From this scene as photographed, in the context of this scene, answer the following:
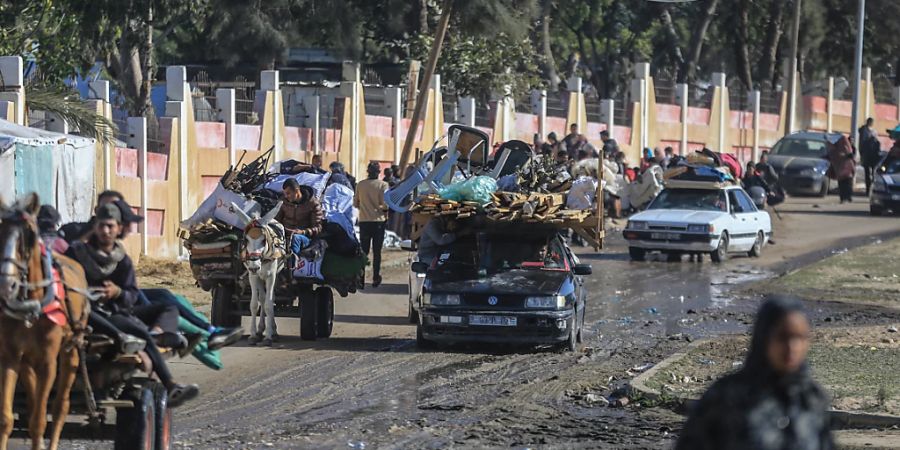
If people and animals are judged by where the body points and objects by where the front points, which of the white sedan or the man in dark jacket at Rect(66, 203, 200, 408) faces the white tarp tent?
the white sedan

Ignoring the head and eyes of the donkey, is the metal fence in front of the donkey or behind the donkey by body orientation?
behind

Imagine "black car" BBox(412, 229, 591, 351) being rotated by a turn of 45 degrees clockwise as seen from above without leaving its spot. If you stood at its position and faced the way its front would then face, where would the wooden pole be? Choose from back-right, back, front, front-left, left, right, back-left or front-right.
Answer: back-right

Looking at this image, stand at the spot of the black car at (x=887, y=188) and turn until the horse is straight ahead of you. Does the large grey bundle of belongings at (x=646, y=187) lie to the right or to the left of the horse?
right

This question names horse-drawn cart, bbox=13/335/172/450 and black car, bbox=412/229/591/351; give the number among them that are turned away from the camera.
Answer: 0

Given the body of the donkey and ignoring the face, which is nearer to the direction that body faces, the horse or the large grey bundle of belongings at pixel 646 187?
the horse

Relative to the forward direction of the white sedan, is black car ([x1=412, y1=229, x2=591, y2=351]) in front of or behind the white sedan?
in front

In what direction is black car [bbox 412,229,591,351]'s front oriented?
toward the camera

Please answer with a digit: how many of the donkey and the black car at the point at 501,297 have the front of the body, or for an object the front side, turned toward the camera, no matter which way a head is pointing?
2

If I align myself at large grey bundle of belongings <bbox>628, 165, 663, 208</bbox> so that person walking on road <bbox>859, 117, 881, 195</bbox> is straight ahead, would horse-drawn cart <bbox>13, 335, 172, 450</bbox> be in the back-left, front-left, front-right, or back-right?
back-right

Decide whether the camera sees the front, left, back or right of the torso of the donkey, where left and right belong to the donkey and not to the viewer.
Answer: front

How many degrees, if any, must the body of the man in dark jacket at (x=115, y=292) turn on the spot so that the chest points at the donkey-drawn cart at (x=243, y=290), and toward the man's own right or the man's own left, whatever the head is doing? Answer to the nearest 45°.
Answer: approximately 135° to the man's own left
